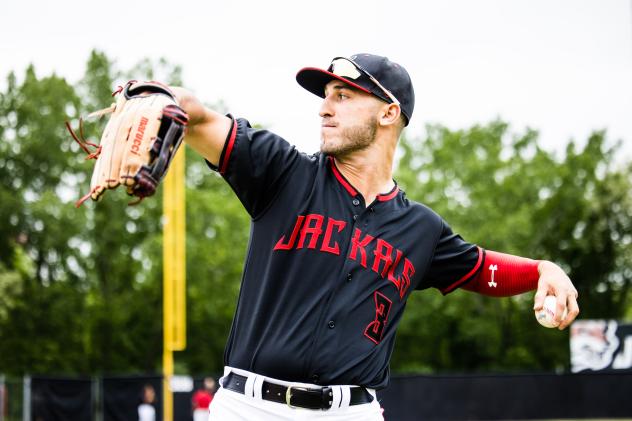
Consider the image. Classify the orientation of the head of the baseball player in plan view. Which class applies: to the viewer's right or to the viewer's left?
to the viewer's left

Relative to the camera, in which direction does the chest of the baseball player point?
toward the camera

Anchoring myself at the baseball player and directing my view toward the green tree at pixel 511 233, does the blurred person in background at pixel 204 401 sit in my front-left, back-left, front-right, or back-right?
front-left

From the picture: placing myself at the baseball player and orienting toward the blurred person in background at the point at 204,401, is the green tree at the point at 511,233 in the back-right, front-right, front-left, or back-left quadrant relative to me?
front-right

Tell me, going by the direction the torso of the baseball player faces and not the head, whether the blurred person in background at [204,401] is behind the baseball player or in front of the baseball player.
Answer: behind

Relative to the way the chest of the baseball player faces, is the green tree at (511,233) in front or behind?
behind
